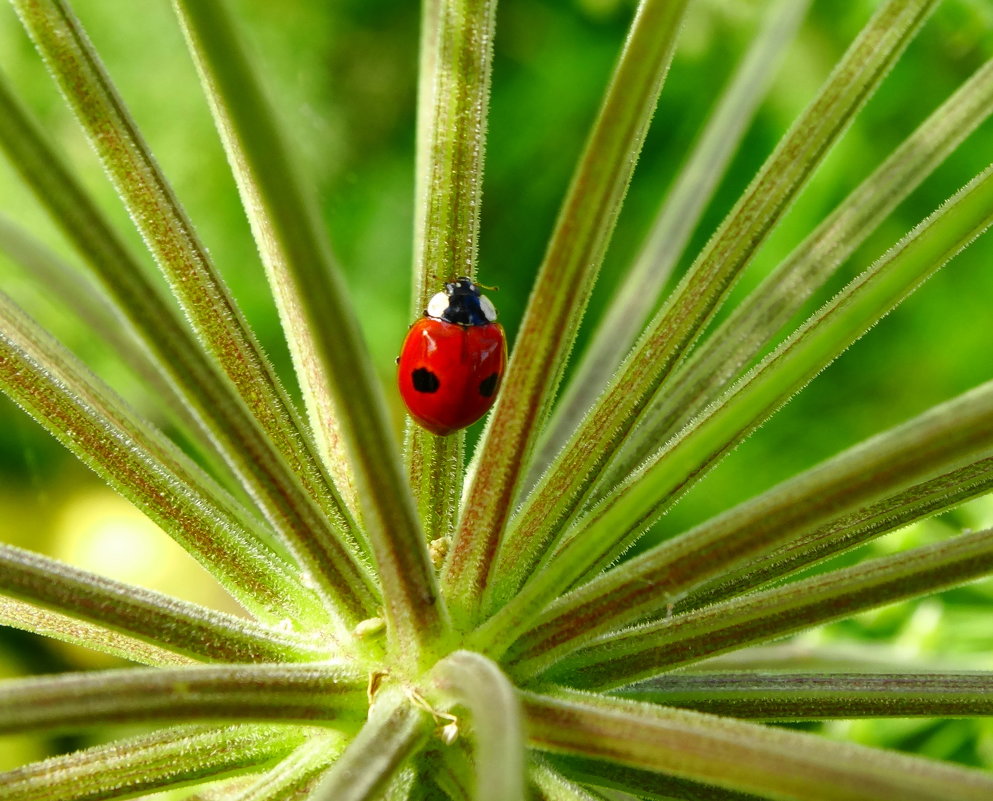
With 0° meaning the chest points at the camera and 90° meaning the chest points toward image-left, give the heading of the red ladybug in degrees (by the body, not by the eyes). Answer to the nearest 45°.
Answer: approximately 180°
